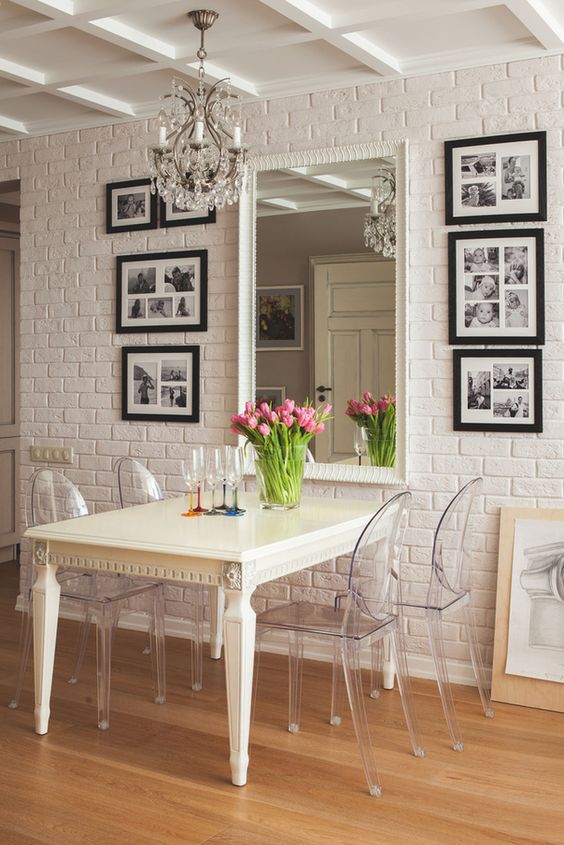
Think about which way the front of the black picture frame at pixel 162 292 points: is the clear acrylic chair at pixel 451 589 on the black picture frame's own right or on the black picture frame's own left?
on the black picture frame's own left

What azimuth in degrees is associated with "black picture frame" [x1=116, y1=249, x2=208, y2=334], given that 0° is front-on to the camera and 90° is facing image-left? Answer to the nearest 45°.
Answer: approximately 45°

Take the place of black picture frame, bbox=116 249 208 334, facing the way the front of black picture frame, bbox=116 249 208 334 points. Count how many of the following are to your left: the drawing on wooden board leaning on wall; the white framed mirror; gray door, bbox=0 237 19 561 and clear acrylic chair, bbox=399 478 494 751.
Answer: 3

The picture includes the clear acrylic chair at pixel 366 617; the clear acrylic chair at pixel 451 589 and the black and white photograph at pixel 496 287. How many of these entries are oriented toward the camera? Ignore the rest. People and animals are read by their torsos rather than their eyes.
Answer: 1

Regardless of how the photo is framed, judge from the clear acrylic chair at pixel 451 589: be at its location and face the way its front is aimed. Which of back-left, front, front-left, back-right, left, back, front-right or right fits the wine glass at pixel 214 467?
front-left

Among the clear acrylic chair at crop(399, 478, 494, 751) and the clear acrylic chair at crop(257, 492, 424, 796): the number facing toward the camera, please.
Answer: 0

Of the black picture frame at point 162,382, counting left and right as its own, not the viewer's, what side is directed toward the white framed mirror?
left

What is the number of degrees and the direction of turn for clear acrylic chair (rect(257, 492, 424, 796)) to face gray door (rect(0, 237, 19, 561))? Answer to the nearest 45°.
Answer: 0° — it already faces it

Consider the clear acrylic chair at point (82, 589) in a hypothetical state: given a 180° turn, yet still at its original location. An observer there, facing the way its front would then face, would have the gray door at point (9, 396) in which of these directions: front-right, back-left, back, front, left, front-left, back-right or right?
front-right

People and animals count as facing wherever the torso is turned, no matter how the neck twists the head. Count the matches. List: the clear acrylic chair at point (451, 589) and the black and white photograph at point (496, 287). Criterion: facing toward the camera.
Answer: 1

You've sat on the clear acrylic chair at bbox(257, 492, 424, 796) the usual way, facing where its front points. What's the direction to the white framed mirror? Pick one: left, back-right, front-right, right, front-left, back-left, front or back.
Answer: front-right
